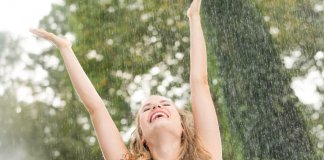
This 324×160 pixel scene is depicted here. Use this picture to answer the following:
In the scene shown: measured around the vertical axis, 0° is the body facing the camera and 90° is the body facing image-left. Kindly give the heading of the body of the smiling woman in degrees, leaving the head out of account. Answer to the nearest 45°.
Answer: approximately 0°
